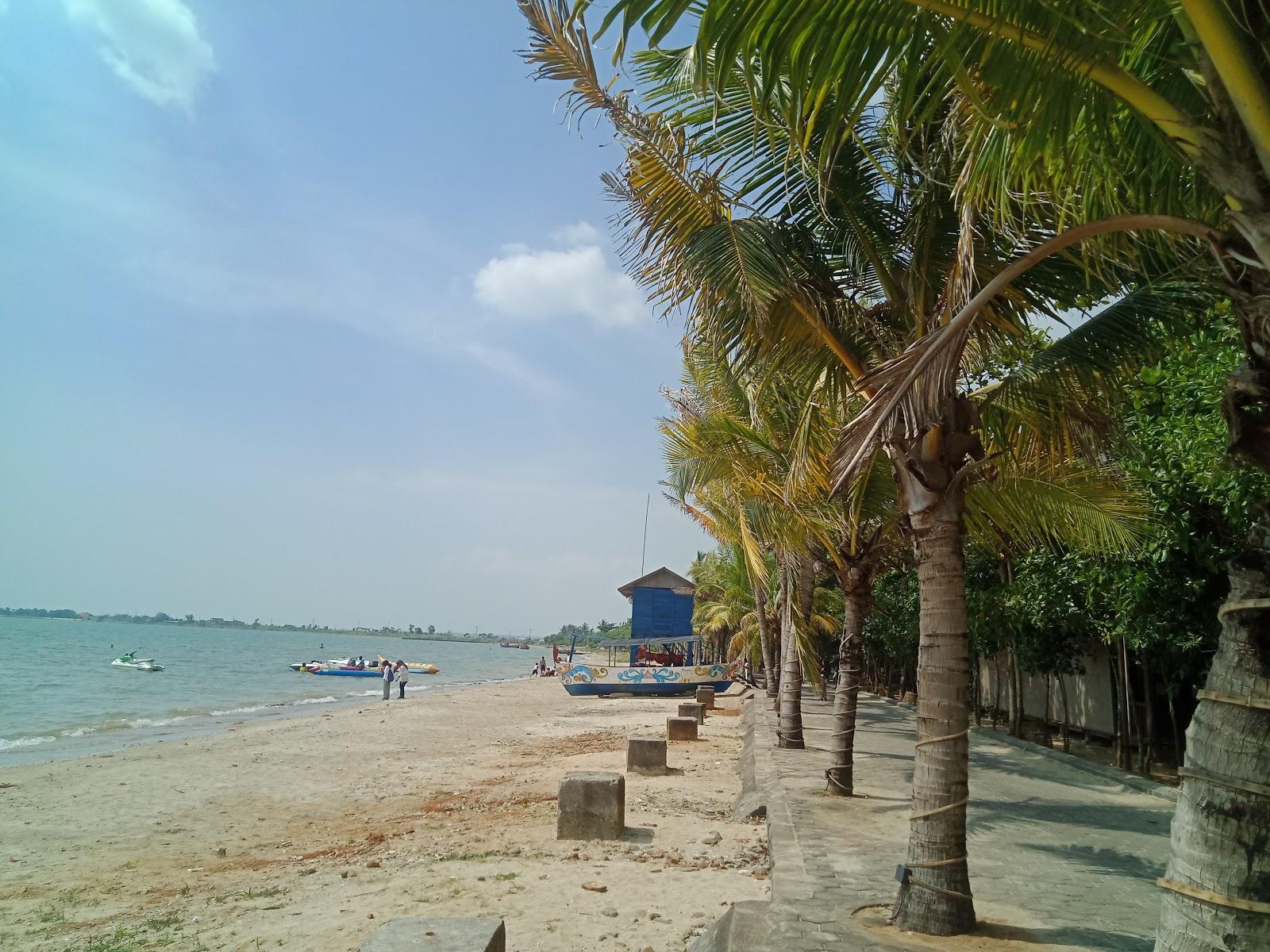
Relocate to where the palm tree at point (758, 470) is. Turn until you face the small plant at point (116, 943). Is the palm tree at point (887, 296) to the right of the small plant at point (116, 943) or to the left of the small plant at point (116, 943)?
left

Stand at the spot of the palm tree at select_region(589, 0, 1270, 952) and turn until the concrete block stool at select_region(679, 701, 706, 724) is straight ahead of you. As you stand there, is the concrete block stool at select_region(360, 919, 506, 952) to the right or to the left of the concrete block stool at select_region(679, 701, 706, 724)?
left
